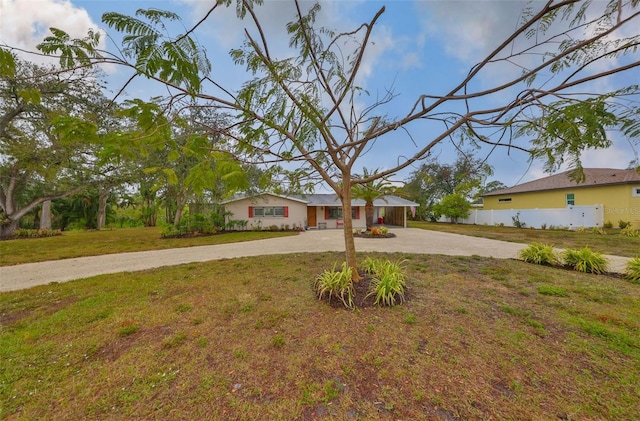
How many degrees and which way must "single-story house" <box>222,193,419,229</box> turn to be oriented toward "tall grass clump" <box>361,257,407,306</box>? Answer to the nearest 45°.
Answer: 0° — it already faces it

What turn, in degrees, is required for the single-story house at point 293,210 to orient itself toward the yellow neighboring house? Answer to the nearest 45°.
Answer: approximately 90° to its left

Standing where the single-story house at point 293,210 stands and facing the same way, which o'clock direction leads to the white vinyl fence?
The white vinyl fence is roughly at 9 o'clock from the single-story house.

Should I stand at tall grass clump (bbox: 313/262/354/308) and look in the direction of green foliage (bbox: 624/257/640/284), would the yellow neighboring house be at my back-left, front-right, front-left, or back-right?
front-left

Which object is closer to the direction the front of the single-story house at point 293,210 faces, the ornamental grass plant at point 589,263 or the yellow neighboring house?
the ornamental grass plant

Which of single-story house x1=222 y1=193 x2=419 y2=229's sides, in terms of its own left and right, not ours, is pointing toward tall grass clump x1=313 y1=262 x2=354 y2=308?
front

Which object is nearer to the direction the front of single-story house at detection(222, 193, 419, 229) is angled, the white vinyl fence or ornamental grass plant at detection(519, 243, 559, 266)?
the ornamental grass plant

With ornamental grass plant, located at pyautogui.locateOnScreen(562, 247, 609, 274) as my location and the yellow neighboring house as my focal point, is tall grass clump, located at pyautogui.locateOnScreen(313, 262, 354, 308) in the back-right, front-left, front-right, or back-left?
back-left

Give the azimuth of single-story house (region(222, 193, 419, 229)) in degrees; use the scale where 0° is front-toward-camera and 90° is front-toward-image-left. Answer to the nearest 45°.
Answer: approximately 0°

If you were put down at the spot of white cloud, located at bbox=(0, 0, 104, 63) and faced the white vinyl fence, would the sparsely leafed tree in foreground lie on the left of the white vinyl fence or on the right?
right

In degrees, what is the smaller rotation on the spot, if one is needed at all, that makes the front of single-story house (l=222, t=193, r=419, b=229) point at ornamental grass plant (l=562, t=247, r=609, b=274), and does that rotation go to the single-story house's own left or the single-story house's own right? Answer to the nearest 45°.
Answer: approximately 45° to the single-story house's own left

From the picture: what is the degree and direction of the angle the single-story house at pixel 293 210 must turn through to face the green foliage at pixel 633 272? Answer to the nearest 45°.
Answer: approximately 45° to its left
